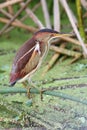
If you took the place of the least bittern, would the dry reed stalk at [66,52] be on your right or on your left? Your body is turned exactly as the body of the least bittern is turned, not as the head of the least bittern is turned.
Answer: on your left

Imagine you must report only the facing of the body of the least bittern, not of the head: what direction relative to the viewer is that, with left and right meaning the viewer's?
facing to the right of the viewer

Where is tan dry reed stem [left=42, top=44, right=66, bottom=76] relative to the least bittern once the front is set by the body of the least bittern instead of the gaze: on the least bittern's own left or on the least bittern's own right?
on the least bittern's own left
